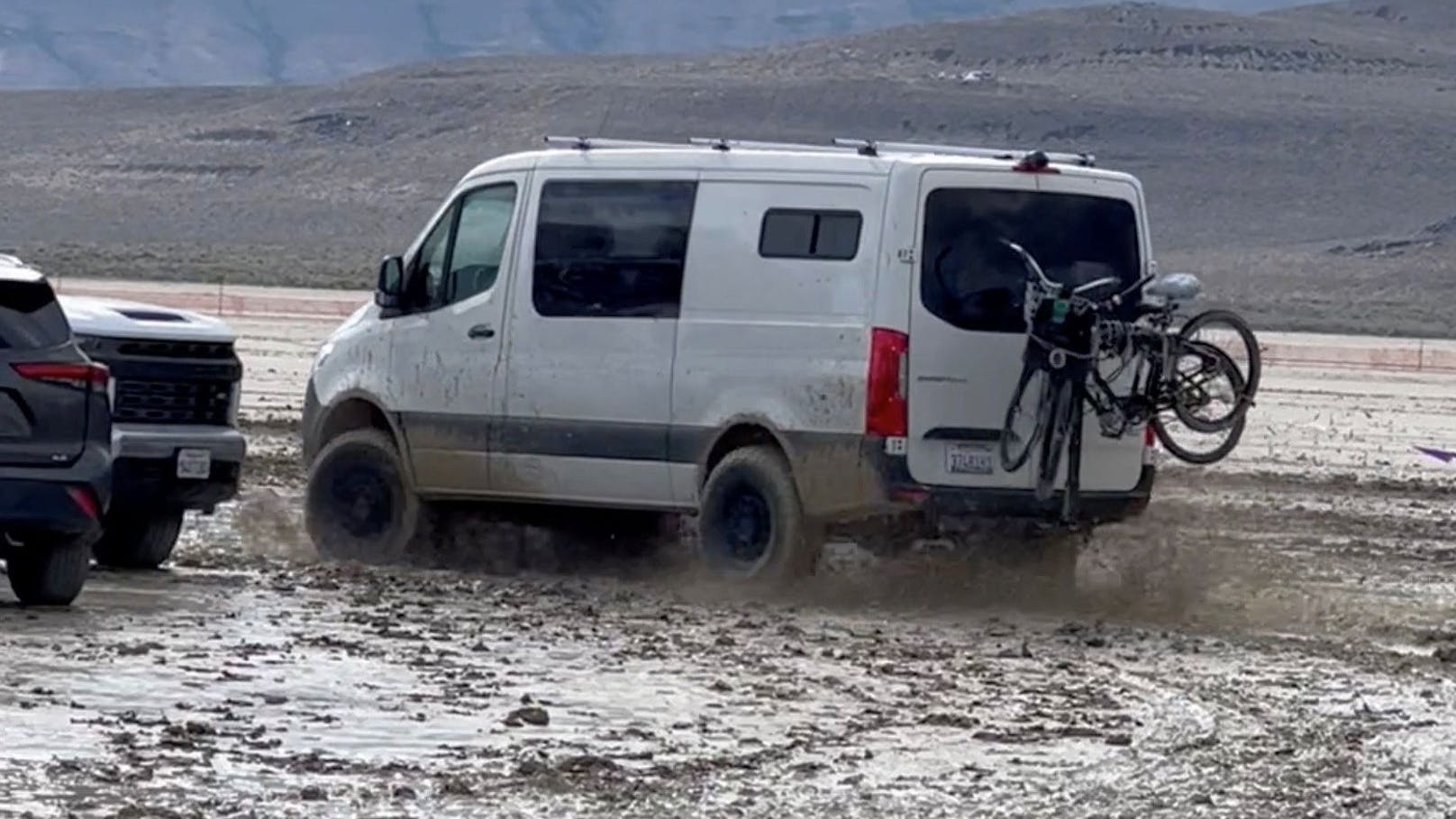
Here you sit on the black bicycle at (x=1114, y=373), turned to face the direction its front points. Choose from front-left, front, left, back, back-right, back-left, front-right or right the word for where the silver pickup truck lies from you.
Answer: front-right

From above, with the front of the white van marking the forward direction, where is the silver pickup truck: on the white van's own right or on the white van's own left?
on the white van's own left

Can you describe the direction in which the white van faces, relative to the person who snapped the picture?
facing away from the viewer and to the left of the viewer

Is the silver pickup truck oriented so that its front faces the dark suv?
no

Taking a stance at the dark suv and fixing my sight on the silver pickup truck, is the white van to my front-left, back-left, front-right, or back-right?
front-right

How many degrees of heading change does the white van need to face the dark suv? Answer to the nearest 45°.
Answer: approximately 90° to its left

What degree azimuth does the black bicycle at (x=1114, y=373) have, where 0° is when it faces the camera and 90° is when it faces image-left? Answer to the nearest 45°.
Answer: approximately 45°
